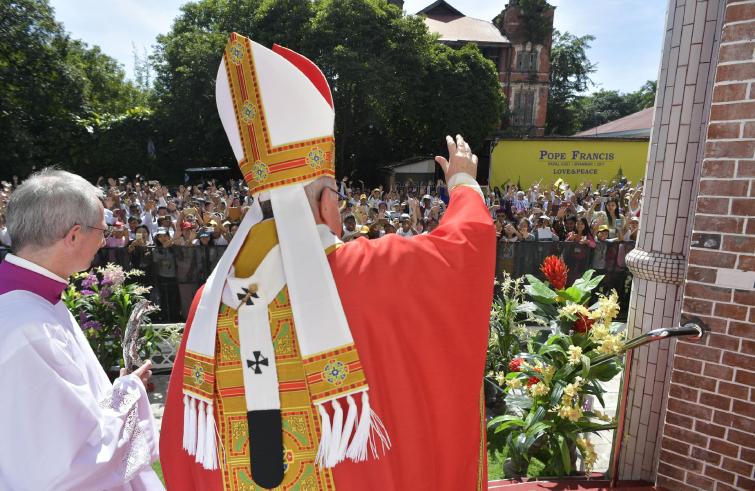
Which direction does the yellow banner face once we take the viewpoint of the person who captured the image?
facing the viewer

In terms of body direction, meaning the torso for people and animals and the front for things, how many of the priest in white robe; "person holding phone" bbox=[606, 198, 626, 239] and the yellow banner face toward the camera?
2

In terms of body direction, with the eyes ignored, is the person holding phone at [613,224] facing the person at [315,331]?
yes

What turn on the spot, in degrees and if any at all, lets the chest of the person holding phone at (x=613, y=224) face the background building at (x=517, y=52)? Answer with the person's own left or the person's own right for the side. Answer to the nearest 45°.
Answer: approximately 180°

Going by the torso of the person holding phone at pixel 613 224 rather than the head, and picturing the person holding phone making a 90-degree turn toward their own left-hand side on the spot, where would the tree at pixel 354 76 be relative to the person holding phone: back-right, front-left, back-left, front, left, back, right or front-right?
back-left

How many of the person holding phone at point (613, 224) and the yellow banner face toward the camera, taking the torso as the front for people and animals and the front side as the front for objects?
2

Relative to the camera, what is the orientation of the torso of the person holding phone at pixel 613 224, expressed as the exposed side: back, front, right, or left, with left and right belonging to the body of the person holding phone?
front

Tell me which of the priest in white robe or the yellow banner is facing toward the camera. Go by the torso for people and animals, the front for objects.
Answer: the yellow banner

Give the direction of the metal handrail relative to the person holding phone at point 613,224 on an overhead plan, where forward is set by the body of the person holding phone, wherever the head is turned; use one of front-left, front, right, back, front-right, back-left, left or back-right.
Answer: front

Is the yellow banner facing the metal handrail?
yes

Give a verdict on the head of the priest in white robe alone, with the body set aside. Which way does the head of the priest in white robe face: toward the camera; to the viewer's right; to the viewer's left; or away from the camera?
to the viewer's right

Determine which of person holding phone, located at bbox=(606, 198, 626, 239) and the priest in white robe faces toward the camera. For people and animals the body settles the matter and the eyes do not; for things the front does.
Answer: the person holding phone

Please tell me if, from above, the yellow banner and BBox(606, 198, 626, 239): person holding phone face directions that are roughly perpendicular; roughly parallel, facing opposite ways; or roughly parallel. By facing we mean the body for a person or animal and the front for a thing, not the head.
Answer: roughly parallel

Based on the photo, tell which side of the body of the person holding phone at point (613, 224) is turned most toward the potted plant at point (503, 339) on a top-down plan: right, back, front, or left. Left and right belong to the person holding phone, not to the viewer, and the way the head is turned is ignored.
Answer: front

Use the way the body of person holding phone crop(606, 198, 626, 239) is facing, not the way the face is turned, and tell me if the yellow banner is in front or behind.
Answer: behind

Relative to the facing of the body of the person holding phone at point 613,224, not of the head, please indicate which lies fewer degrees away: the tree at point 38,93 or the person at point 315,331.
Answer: the person
